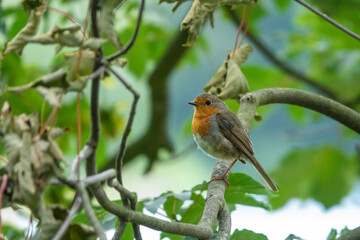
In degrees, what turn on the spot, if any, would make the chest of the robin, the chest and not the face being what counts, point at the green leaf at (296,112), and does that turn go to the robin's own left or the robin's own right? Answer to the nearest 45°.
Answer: approximately 135° to the robin's own right

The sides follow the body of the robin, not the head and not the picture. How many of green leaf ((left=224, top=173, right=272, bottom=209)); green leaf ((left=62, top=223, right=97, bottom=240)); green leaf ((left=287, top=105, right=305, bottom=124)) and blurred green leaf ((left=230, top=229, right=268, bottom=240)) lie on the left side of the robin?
3

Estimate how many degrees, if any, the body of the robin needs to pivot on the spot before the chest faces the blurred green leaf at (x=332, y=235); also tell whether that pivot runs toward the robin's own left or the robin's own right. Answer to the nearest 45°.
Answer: approximately 135° to the robin's own left

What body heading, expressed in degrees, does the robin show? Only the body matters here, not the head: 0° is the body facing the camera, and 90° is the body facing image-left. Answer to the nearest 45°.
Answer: approximately 90°

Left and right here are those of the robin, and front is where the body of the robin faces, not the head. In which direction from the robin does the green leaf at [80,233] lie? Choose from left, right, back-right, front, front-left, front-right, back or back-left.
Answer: front

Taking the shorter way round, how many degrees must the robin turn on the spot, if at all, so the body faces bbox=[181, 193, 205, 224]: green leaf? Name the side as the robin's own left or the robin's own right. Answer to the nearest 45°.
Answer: approximately 45° to the robin's own right

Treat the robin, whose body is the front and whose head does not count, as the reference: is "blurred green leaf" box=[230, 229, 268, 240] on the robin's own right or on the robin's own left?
on the robin's own left
